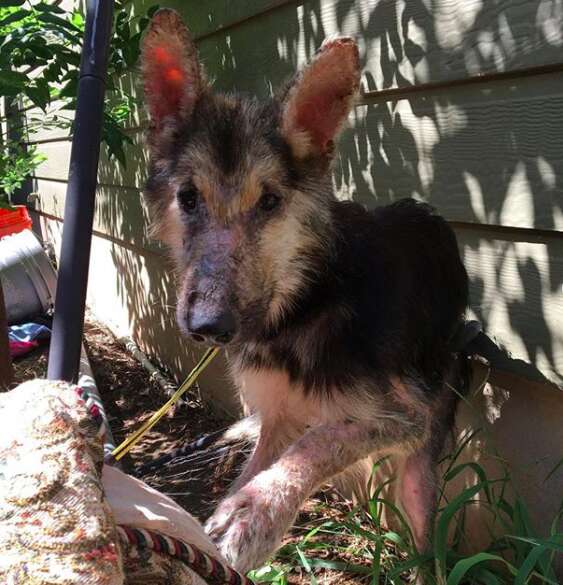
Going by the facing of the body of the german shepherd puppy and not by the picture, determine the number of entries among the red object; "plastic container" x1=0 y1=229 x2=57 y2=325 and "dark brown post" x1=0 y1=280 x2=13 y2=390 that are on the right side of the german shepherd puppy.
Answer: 3

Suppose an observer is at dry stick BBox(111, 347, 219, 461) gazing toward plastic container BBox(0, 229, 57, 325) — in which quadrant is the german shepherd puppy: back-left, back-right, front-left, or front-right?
back-right

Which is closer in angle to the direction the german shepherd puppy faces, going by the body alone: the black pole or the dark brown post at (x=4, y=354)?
the black pole

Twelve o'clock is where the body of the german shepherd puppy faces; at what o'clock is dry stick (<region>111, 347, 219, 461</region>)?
The dry stick is roughly at 2 o'clock from the german shepherd puppy.

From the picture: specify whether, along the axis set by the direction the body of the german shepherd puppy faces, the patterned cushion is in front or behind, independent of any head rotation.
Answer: in front

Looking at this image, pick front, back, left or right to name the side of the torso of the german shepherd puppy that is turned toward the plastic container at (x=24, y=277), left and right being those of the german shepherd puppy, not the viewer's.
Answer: right

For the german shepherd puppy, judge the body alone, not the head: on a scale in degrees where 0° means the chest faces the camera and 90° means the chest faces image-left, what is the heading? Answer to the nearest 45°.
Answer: approximately 45°

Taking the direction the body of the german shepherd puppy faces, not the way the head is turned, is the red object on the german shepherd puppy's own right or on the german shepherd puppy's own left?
on the german shepherd puppy's own right

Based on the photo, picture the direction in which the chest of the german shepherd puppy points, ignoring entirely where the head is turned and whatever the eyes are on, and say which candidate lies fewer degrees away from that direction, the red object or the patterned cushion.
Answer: the patterned cushion

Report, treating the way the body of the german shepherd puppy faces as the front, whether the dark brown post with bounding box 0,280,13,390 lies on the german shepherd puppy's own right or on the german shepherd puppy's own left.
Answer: on the german shepherd puppy's own right
